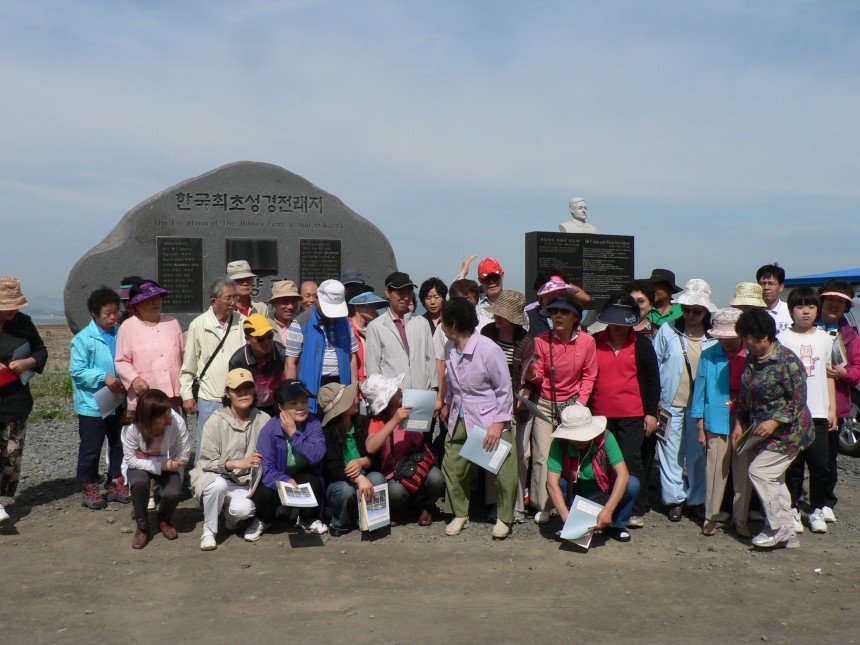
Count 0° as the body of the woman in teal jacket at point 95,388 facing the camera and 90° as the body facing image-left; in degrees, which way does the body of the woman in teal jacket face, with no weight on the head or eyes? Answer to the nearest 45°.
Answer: approximately 315°

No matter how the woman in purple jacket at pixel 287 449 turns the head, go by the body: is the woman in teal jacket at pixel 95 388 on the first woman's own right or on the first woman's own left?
on the first woman's own right

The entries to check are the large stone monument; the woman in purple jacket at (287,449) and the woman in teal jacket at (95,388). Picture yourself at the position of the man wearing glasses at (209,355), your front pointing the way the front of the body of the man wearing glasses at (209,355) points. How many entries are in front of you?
1

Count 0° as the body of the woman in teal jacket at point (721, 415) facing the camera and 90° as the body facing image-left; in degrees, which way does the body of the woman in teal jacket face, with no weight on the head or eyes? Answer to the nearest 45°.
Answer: approximately 315°

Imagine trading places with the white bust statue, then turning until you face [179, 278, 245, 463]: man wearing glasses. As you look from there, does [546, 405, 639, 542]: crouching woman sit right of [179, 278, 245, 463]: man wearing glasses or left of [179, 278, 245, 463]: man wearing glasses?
left

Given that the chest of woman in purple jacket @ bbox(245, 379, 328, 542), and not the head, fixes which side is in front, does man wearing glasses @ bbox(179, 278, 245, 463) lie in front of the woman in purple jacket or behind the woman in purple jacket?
behind

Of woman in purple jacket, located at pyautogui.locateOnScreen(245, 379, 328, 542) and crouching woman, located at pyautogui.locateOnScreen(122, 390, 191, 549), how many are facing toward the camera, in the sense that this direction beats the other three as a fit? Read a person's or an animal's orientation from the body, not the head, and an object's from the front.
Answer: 2

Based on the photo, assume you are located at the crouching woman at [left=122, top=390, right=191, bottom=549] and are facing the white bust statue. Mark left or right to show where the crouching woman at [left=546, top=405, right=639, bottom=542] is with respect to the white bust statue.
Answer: right
